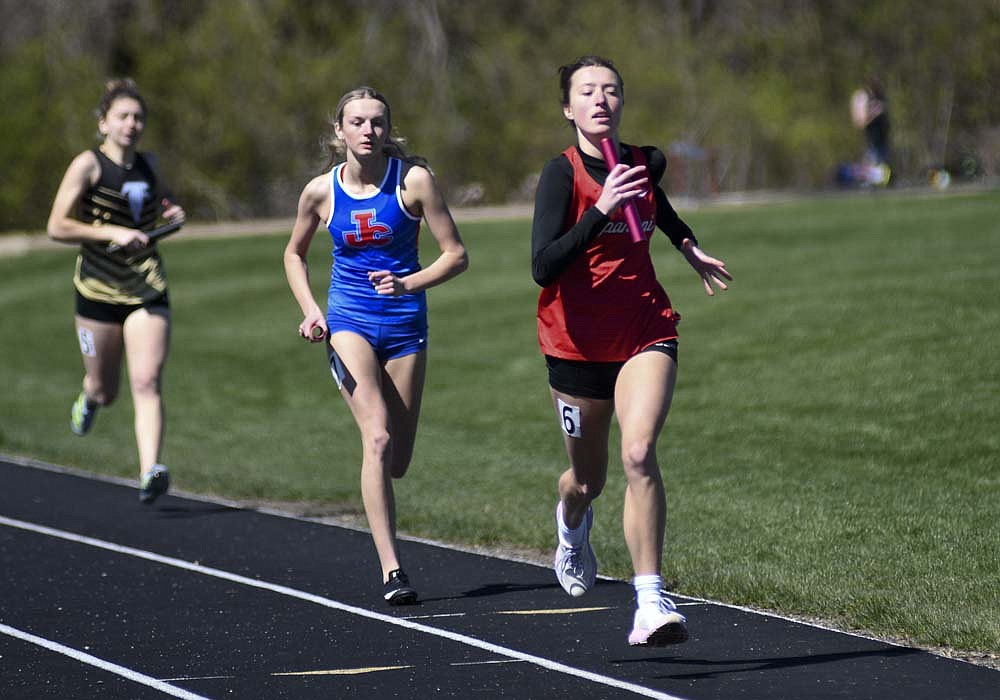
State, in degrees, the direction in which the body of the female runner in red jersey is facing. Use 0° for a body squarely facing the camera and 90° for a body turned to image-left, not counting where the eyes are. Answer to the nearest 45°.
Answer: approximately 315°

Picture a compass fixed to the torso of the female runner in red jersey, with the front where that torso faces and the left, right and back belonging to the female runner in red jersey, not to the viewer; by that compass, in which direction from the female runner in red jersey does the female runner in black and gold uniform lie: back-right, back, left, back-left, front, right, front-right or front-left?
back

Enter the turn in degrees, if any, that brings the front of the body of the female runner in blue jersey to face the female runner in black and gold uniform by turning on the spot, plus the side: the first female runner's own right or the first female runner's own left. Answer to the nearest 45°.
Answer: approximately 135° to the first female runner's own right

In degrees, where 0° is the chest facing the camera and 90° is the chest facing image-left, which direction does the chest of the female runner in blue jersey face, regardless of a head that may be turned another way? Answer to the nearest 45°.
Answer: approximately 0°

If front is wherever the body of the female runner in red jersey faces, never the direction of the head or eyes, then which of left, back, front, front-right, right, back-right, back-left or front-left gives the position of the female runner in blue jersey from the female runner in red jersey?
back

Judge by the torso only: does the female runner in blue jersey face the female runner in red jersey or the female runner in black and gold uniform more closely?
the female runner in red jersey
